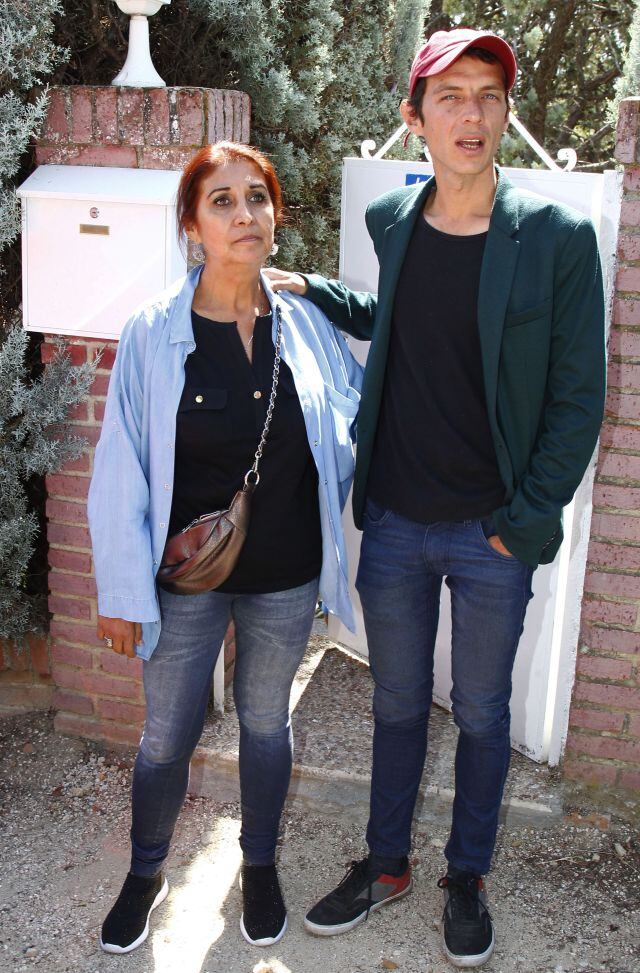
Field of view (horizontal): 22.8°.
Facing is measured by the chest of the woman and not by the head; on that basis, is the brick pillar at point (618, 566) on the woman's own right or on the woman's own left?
on the woman's own left

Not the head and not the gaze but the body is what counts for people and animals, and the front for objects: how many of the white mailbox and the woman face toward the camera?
2

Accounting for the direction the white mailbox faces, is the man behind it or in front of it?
in front

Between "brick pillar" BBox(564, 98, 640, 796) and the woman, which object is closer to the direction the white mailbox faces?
the woman

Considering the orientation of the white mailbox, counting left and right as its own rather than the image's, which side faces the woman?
front

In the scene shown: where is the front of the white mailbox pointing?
toward the camera

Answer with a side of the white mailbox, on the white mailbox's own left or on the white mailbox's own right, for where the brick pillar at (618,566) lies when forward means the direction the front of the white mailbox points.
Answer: on the white mailbox's own left

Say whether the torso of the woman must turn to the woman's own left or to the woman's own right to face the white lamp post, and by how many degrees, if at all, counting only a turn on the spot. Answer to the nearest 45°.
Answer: approximately 180°
